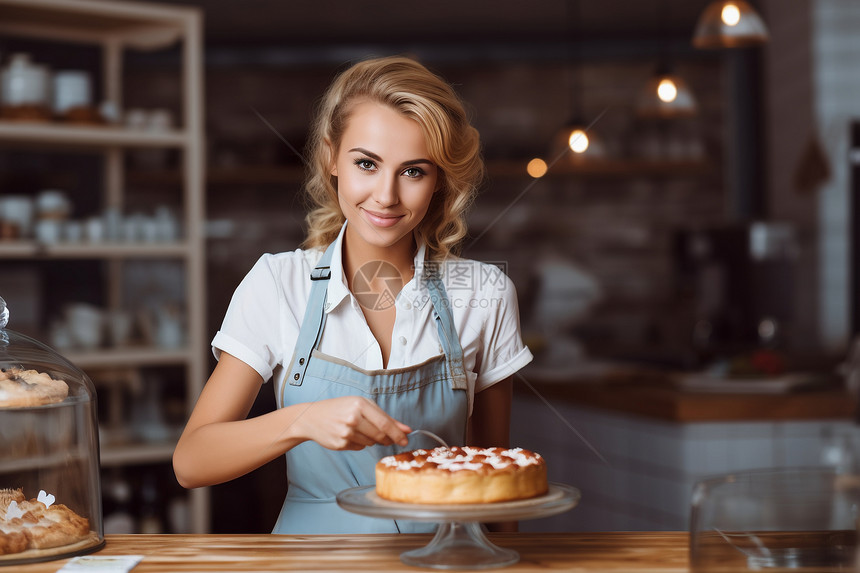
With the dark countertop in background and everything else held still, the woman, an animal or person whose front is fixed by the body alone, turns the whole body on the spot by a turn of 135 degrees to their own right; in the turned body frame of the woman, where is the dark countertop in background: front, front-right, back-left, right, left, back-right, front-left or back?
right

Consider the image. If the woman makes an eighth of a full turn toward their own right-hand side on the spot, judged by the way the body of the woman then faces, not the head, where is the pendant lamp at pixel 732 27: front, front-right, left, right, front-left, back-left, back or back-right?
back

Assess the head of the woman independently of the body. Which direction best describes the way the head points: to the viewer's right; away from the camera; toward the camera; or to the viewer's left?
toward the camera

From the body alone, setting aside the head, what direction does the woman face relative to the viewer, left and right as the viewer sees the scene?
facing the viewer

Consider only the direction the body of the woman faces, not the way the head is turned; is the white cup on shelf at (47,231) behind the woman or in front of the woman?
behind

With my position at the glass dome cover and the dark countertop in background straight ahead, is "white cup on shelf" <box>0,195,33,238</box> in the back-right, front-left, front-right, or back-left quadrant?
front-left

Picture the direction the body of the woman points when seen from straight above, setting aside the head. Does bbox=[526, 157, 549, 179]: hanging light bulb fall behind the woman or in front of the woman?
behind

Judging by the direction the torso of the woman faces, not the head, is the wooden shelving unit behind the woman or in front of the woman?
behind

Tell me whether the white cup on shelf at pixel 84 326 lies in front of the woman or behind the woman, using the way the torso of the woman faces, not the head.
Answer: behind

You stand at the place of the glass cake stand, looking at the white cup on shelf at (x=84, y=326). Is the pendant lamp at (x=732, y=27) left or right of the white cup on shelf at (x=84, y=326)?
right

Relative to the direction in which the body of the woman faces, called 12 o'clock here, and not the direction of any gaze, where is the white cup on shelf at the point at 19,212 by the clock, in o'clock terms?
The white cup on shelf is roughly at 5 o'clock from the woman.

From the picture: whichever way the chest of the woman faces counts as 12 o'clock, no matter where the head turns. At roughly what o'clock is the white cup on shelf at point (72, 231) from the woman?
The white cup on shelf is roughly at 5 o'clock from the woman.

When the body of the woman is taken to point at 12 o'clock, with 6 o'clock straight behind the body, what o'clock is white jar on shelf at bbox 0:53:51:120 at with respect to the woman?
The white jar on shelf is roughly at 5 o'clock from the woman.
